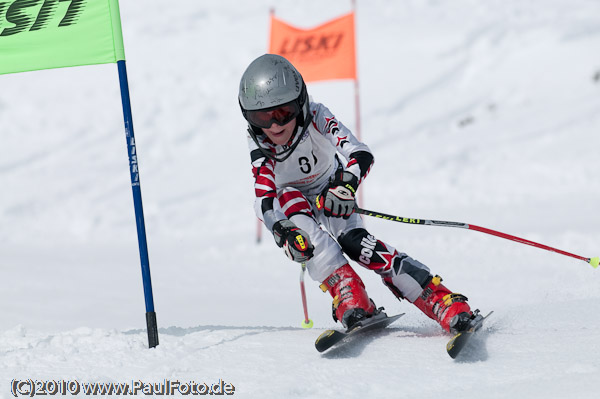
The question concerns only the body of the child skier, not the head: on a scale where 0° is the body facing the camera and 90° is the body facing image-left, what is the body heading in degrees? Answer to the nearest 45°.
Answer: approximately 0°

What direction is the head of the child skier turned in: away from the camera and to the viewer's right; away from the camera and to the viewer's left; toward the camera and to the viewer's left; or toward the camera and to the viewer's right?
toward the camera and to the viewer's left

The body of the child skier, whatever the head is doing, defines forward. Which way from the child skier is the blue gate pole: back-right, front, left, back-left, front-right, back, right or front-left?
right
